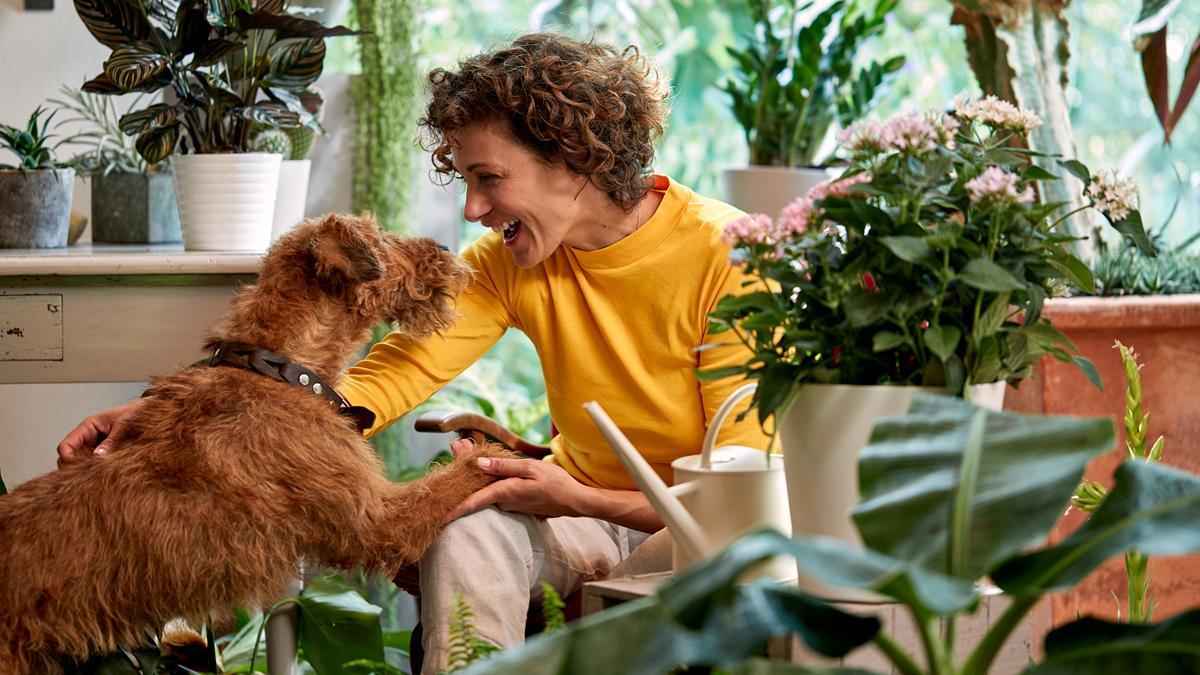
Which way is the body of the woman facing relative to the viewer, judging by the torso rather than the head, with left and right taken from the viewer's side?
facing the viewer and to the left of the viewer

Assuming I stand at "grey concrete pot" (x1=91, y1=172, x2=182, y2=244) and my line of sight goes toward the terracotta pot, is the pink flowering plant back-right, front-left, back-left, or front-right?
front-right

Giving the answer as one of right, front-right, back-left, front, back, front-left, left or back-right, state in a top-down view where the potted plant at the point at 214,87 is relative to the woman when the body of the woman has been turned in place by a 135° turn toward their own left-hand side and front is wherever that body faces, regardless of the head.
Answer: back-left

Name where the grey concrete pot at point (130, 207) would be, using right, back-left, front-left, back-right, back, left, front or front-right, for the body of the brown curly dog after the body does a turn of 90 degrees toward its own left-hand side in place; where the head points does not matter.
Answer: front

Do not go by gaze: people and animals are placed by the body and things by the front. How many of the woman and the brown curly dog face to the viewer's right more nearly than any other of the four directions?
1

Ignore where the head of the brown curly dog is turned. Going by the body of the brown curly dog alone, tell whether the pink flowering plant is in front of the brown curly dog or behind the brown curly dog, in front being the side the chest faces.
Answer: in front

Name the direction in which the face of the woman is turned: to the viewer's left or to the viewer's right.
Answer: to the viewer's left

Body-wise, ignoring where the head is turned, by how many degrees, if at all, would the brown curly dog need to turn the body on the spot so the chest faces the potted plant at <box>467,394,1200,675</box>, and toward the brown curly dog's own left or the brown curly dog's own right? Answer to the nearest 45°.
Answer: approximately 45° to the brown curly dog's own right

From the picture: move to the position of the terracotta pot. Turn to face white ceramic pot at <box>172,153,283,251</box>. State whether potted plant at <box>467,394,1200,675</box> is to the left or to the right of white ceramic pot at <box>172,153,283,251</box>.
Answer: left

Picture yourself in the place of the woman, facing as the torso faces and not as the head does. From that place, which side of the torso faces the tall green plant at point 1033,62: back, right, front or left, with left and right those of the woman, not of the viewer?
back

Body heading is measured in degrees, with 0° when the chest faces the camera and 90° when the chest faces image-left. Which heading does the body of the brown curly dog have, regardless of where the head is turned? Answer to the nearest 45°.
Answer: approximately 270°

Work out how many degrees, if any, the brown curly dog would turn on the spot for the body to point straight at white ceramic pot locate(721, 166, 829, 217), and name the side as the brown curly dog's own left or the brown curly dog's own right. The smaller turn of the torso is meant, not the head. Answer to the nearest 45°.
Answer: approximately 45° to the brown curly dog's own left

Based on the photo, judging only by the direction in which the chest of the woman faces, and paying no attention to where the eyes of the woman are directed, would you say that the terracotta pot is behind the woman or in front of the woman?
behind

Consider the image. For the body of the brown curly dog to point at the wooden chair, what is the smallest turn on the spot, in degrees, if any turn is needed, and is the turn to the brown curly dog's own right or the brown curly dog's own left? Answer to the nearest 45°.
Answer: approximately 45° to the brown curly dog's own left
